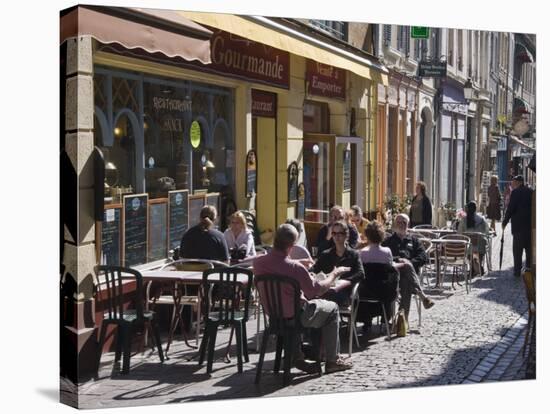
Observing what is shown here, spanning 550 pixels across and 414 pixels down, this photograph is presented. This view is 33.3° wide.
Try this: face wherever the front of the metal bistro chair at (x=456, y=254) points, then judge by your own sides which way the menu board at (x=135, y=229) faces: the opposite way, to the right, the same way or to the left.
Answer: the opposite way

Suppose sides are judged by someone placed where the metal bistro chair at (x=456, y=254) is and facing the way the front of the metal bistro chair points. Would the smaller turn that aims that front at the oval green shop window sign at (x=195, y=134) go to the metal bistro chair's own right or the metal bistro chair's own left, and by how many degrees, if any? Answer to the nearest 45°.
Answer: approximately 90° to the metal bistro chair's own left

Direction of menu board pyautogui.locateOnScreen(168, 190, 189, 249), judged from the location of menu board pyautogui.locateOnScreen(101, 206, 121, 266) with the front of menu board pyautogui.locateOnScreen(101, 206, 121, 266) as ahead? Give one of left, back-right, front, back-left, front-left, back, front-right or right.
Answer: left

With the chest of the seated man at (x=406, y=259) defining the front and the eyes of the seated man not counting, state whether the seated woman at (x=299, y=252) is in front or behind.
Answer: in front

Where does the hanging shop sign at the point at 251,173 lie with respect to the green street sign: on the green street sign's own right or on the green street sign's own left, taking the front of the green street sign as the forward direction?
on the green street sign's own right

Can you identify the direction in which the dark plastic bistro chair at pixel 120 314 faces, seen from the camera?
facing away from the viewer and to the right of the viewer

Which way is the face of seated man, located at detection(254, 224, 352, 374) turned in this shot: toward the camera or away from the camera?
away from the camera

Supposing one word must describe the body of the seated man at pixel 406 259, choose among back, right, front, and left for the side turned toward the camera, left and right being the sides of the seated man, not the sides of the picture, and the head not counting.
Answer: front

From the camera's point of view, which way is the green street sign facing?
toward the camera

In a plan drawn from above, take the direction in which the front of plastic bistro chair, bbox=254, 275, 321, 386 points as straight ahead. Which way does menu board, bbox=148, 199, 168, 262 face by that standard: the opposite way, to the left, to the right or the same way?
to the right

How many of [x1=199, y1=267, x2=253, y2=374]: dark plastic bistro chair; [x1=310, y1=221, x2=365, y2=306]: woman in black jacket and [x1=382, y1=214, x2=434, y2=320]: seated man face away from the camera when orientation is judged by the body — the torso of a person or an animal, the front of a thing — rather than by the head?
1

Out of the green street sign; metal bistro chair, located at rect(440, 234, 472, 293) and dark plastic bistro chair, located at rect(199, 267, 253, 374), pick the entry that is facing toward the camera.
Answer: the green street sign

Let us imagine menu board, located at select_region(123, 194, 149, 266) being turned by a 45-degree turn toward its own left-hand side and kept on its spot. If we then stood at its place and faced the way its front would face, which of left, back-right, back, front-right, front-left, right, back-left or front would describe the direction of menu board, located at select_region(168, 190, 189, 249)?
front-left

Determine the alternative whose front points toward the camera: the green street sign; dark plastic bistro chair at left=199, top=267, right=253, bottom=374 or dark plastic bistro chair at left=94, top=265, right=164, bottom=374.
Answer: the green street sign
